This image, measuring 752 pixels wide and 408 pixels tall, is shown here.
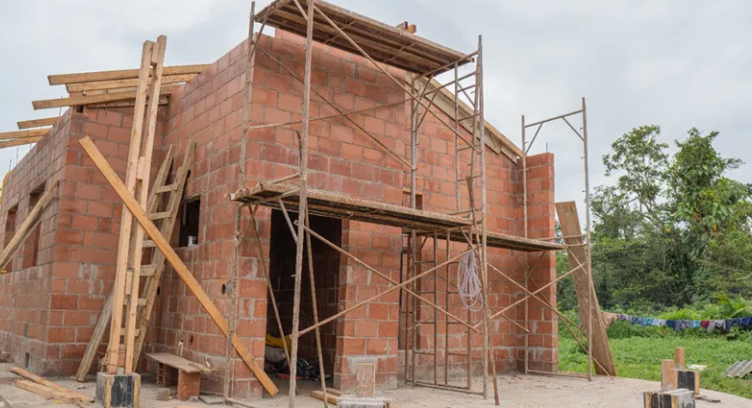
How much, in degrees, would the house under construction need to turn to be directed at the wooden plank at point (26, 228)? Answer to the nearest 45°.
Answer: approximately 135° to its right

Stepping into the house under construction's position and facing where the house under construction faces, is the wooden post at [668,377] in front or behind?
in front

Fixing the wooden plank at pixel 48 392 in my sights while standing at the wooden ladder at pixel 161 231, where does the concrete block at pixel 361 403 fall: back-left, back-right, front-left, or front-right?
front-left

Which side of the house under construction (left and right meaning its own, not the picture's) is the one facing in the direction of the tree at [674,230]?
left

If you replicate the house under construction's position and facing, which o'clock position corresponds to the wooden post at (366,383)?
The wooden post is roughly at 1 o'clock from the house under construction.

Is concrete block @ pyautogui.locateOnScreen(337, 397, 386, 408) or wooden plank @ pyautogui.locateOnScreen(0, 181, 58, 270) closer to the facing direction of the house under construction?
the concrete block

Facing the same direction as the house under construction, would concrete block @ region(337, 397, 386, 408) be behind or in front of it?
in front

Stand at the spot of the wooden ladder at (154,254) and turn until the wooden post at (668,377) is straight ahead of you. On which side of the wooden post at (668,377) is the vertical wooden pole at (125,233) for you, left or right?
right

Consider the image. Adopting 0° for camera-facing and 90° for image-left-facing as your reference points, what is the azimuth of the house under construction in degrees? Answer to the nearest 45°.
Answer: approximately 315°

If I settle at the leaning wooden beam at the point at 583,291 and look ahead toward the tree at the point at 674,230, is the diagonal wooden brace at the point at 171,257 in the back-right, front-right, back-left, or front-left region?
back-left
